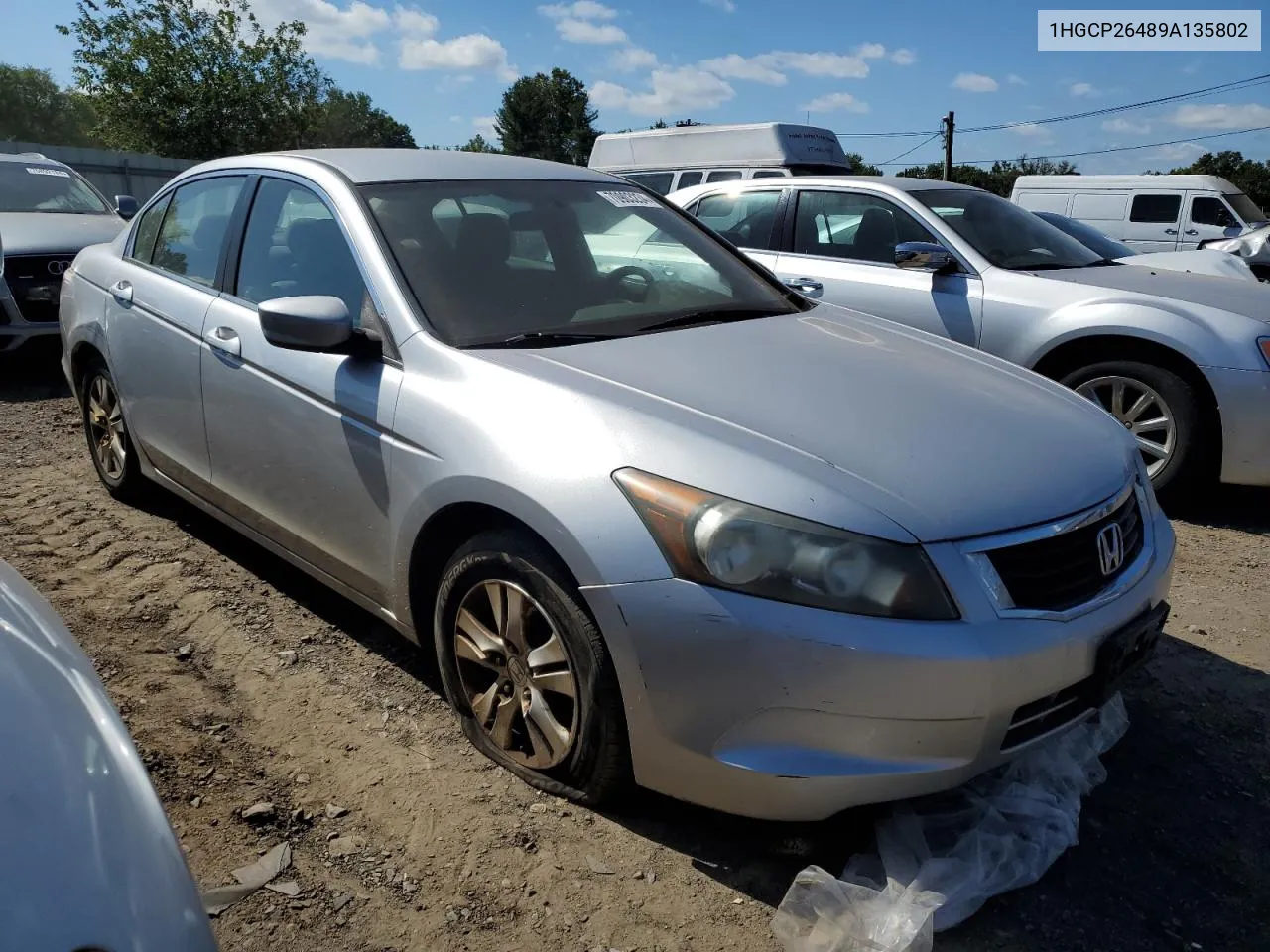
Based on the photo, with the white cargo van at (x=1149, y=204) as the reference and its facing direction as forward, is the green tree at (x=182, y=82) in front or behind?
behind

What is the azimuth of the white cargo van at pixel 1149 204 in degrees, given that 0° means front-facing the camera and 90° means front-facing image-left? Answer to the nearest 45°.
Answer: approximately 270°

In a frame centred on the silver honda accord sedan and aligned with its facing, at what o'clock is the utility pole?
The utility pole is roughly at 8 o'clock from the silver honda accord sedan.

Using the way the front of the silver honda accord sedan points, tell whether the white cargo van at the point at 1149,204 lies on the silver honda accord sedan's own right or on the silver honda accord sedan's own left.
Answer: on the silver honda accord sedan's own left

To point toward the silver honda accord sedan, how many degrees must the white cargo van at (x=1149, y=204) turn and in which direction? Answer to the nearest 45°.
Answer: approximately 90° to its right

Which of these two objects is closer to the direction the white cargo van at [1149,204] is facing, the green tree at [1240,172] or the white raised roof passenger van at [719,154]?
the green tree

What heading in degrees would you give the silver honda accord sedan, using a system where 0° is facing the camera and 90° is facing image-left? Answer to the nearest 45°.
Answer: approximately 315°

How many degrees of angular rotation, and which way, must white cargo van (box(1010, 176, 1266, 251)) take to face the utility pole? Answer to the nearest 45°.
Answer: approximately 90° to its left
